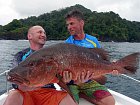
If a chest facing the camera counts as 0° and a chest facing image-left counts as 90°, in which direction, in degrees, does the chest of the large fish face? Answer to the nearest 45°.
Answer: approximately 90°

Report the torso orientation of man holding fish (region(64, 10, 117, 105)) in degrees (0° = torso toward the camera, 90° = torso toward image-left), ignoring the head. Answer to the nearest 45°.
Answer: approximately 45°

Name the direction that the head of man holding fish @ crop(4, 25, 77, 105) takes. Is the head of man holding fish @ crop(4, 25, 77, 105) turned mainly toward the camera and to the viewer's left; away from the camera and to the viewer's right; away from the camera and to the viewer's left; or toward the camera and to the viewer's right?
toward the camera and to the viewer's right
